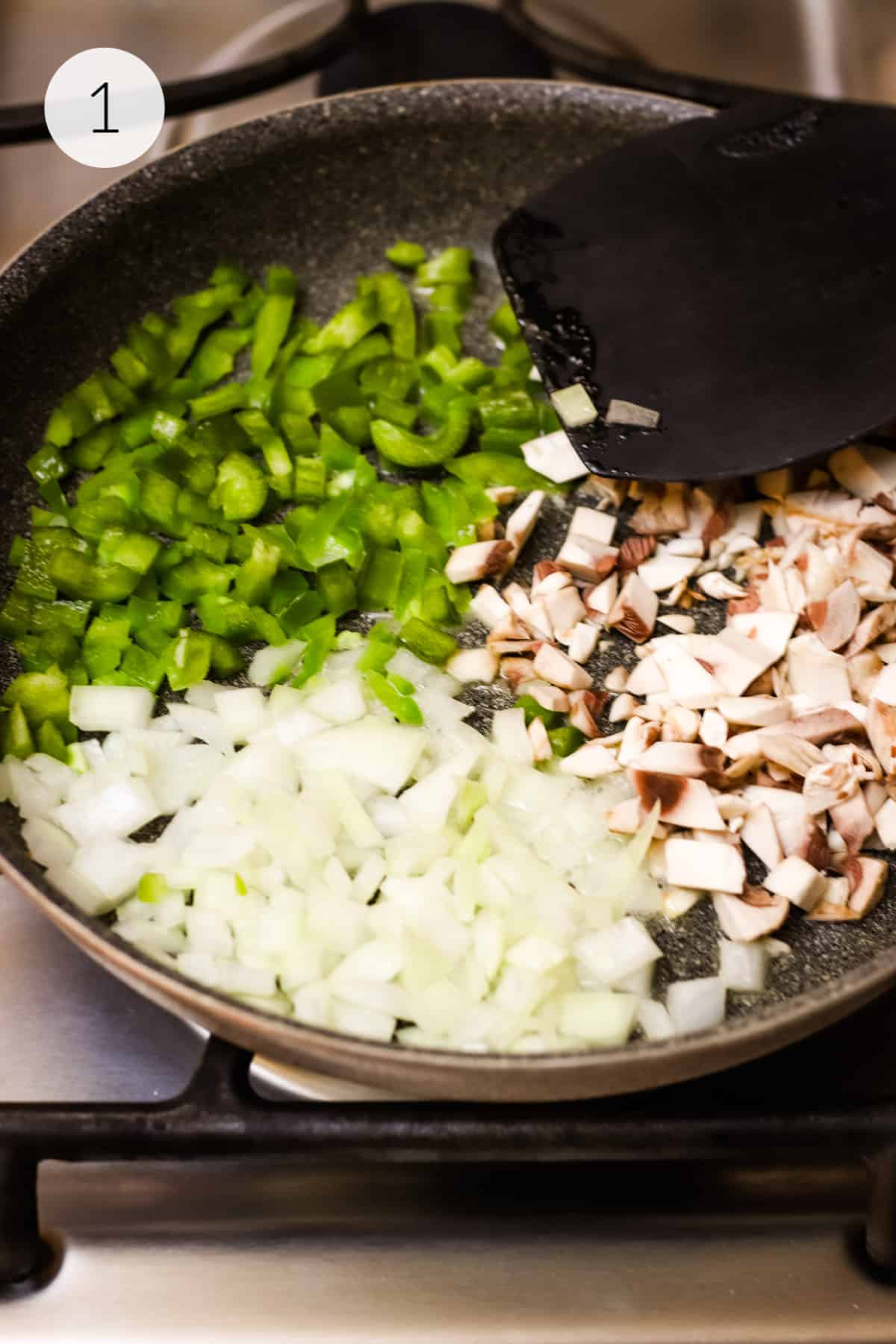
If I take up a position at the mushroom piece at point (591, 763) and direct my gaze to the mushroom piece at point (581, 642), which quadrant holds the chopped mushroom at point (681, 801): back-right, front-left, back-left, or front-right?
back-right

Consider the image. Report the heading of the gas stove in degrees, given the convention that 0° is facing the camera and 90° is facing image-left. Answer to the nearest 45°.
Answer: approximately 0°
